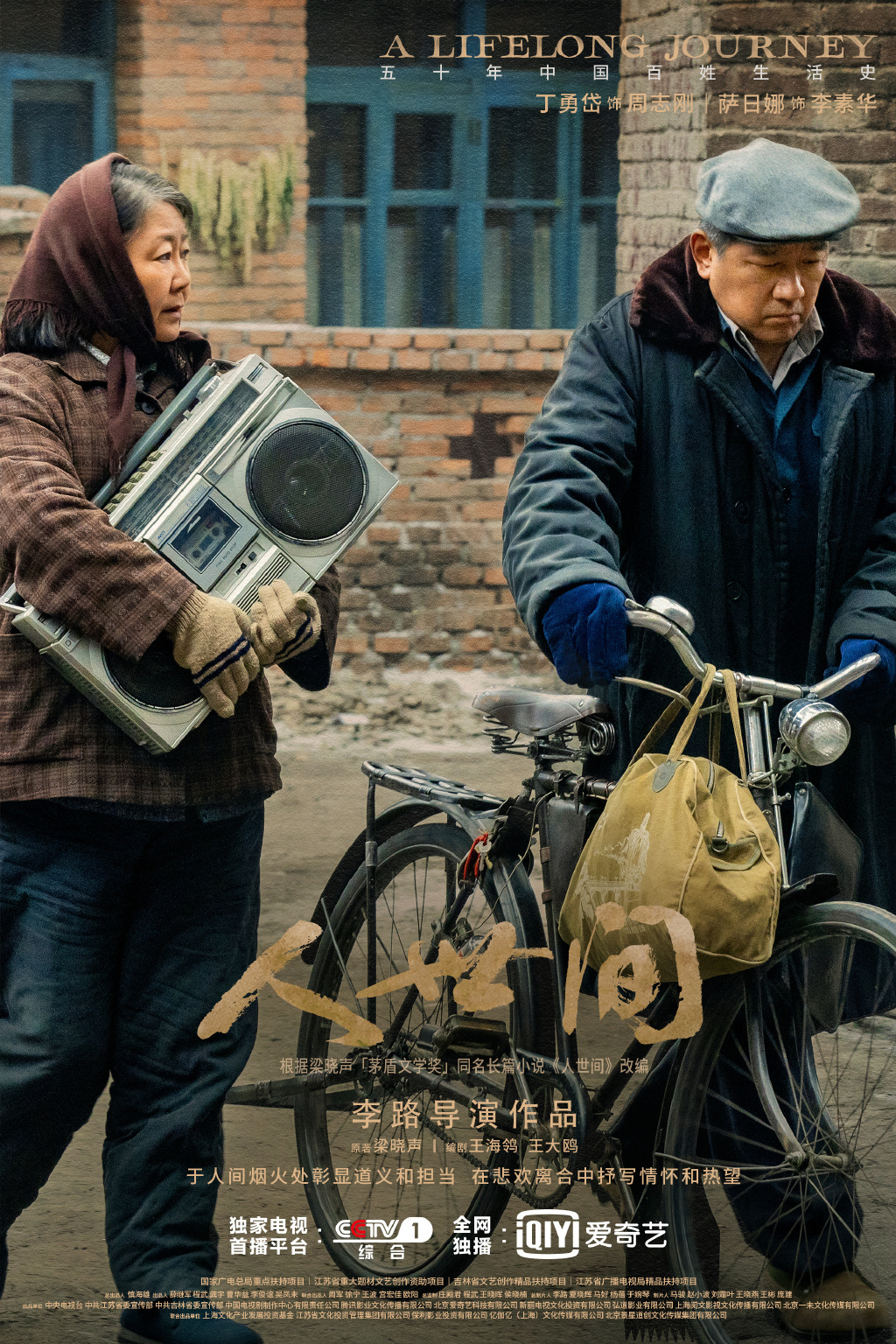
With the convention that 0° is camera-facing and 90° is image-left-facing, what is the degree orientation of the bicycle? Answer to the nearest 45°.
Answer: approximately 315°
